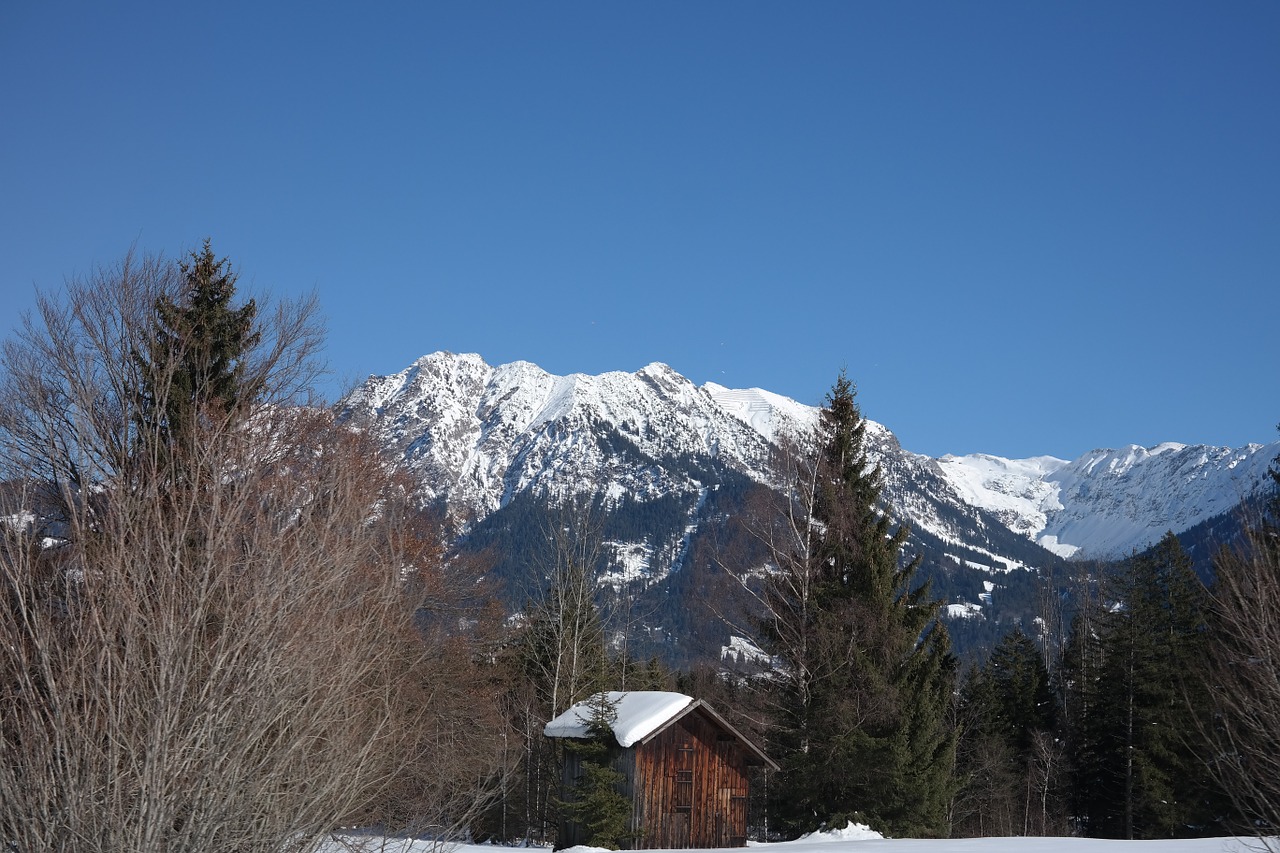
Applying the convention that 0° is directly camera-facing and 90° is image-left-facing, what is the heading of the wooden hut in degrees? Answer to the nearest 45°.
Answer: approximately 315°

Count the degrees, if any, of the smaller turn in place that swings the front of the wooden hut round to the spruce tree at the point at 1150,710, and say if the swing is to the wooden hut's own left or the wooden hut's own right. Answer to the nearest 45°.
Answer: approximately 90° to the wooden hut's own left

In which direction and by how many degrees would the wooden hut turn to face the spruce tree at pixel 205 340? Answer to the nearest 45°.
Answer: approximately 90° to its right
